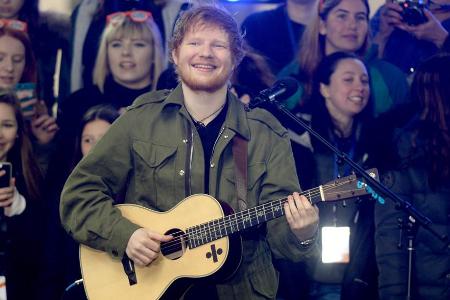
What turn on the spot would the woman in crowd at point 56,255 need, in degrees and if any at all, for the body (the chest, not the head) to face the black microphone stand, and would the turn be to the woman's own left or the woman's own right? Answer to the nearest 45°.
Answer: approximately 45° to the woman's own left

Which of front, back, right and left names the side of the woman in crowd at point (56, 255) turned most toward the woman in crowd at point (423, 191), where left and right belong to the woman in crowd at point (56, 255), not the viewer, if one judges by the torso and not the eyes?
left

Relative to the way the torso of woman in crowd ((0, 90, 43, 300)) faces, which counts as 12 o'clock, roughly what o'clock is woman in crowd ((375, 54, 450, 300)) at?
woman in crowd ((375, 54, 450, 300)) is roughly at 8 o'clock from woman in crowd ((0, 90, 43, 300)).

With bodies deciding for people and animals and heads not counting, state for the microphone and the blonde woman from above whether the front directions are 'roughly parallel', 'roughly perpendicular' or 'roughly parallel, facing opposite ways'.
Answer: roughly perpendicular
